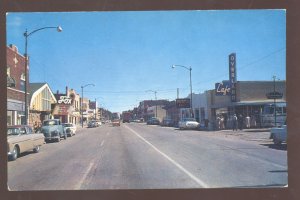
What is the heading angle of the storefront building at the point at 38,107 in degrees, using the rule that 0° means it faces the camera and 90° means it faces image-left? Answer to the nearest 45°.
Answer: approximately 315°

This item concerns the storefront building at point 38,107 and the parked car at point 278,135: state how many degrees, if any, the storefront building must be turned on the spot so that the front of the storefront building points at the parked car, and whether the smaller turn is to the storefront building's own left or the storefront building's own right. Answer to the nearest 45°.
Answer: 0° — it already faces it

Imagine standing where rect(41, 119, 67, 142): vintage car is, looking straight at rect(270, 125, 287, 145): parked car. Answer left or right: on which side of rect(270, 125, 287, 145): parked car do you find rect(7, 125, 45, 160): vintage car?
right

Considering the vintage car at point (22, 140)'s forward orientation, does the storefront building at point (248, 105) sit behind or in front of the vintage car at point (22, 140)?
behind

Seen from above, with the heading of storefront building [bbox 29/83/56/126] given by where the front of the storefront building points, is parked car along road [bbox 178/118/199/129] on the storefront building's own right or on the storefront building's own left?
on the storefront building's own left

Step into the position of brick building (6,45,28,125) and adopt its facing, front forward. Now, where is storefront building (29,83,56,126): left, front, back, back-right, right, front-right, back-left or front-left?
back-left

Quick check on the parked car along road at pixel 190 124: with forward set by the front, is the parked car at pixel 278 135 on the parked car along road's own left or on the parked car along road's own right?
on the parked car along road's own right

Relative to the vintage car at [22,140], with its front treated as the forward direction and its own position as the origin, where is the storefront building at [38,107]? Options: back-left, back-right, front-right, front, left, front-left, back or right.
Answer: back-right
